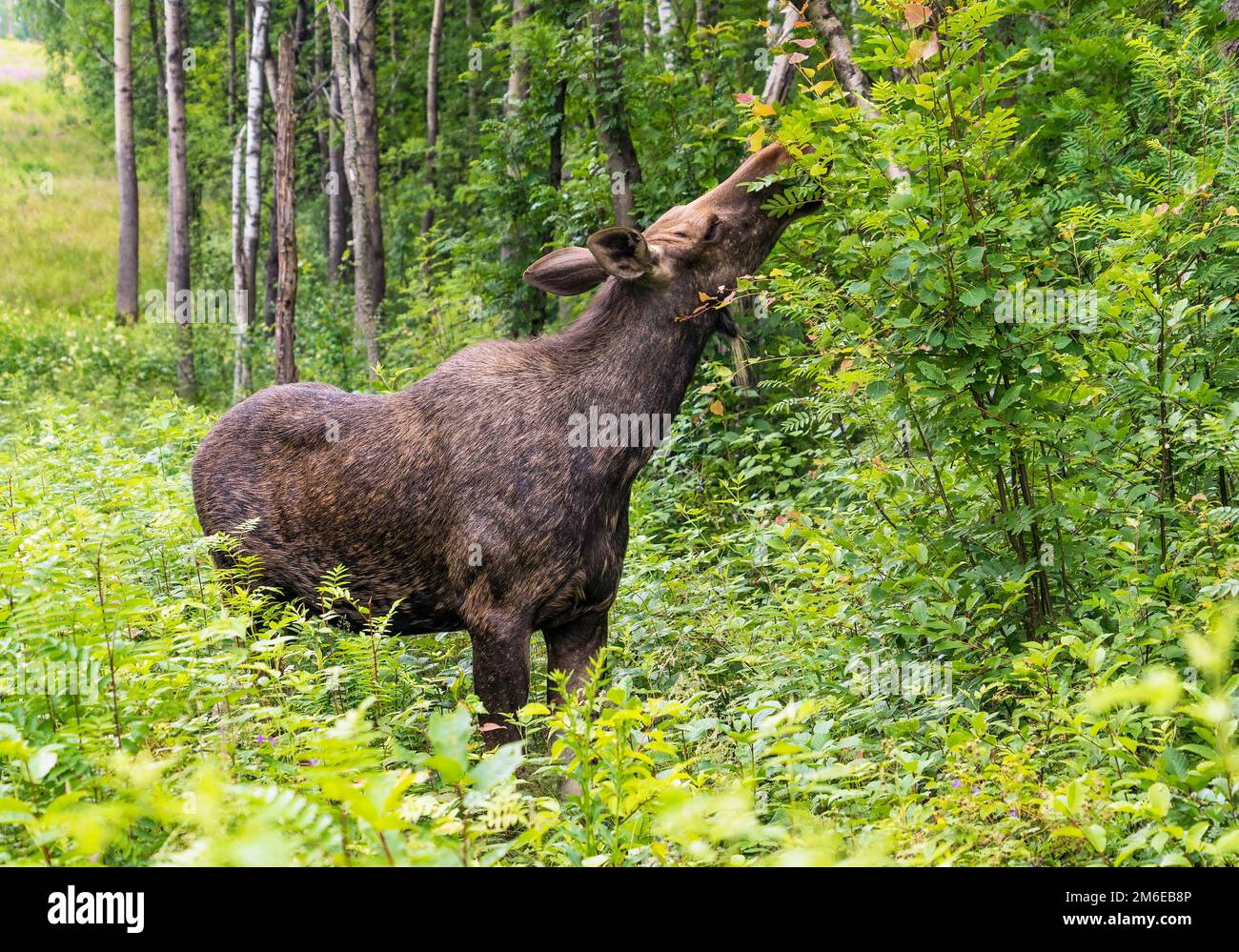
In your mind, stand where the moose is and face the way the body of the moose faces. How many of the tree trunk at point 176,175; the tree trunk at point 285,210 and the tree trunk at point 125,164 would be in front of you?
0

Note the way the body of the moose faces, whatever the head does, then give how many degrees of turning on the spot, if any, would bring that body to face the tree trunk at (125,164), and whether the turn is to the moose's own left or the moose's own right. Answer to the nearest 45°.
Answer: approximately 135° to the moose's own left

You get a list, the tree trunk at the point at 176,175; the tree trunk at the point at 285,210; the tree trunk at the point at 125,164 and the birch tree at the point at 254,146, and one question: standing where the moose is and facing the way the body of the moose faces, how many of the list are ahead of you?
0

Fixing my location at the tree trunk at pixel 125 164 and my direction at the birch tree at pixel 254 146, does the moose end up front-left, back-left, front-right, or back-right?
front-right

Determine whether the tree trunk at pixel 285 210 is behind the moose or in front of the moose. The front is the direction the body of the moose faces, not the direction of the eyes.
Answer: behind

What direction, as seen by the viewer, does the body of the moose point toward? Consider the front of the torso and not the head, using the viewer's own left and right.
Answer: facing the viewer and to the right of the viewer

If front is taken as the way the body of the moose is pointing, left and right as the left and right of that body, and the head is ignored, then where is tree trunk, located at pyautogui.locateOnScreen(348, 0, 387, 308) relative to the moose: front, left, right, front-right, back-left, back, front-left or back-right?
back-left

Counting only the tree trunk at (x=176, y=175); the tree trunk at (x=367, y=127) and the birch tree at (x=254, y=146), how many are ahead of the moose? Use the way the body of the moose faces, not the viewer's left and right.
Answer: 0

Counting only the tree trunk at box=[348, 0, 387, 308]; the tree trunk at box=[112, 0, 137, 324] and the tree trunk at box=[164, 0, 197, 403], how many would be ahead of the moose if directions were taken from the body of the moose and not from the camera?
0

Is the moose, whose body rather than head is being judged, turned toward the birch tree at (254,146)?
no

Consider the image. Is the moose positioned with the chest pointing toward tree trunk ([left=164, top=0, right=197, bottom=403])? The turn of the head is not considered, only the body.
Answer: no

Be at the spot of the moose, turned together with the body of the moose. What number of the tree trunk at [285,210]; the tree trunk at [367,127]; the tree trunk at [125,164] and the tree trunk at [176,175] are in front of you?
0
